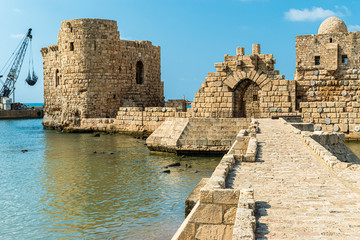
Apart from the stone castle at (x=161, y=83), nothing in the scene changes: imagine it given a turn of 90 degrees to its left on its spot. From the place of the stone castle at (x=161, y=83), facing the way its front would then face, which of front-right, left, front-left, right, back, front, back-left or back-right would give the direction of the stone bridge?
right

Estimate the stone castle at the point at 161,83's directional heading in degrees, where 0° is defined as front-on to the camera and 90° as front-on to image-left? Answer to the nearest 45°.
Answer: approximately 0°
